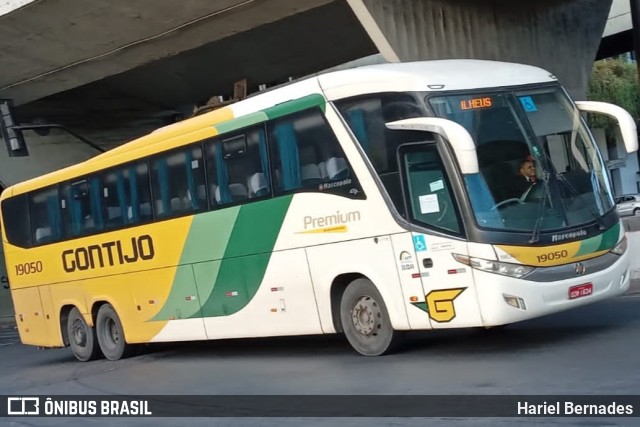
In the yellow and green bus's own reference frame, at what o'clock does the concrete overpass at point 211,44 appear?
The concrete overpass is roughly at 7 o'clock from the yellow and green bus.

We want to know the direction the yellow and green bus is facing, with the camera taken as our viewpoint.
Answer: facing the viewer and to the right of the viewer

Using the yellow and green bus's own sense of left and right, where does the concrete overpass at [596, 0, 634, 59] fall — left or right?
on its left

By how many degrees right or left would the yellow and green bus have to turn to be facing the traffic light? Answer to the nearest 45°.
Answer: approximately 180°
